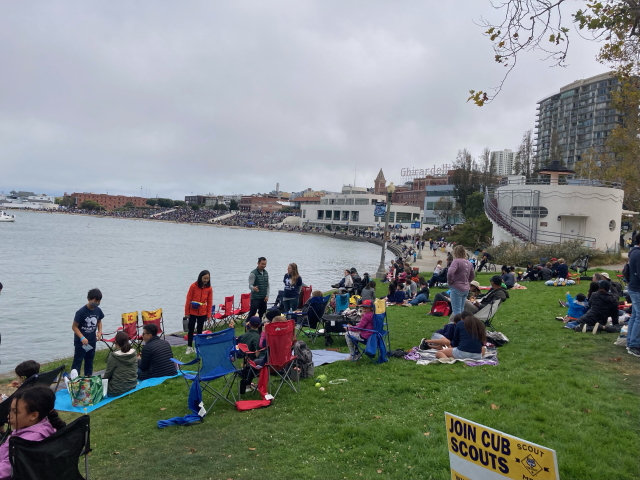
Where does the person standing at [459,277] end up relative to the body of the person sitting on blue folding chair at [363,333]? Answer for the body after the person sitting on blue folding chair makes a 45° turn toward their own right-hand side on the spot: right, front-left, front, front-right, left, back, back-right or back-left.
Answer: right

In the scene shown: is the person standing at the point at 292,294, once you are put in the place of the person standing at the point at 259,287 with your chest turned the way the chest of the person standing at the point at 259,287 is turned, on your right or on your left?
on your left

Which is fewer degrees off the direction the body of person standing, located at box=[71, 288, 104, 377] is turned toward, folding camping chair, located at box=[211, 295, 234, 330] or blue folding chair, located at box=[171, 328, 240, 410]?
the blue folding chair

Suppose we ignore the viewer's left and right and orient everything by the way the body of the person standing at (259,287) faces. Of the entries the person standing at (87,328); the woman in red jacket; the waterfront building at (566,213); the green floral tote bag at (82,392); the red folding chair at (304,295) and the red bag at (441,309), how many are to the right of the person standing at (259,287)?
3

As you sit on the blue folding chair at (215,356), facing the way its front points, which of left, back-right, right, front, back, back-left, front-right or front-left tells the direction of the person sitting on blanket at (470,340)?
back-right

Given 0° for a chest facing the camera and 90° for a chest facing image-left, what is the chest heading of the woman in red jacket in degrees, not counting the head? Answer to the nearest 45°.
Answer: approximately 0°

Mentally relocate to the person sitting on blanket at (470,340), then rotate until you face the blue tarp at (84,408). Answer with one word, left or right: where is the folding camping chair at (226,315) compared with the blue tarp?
right

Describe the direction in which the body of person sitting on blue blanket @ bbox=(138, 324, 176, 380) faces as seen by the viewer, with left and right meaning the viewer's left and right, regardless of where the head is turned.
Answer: facing away from the viewer and to the left of the viewer

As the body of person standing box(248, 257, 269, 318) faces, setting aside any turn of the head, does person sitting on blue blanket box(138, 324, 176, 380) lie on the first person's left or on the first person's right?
on the first person's right
